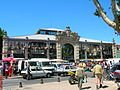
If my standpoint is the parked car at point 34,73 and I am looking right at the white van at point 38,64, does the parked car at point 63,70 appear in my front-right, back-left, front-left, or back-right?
front-right

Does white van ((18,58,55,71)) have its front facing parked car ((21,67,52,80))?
no

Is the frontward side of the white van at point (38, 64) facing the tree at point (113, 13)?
no

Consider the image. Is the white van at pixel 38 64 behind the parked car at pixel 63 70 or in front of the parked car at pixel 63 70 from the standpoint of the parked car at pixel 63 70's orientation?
behind

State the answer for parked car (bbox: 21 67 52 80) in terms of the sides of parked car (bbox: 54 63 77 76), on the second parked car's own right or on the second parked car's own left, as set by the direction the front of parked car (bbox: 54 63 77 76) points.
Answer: on the second parked car's own right

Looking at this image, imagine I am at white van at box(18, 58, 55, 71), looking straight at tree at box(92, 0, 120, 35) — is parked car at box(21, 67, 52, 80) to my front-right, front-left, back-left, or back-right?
front-right

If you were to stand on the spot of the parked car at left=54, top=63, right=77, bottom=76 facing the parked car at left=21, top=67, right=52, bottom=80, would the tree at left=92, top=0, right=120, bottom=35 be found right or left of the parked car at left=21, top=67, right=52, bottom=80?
left

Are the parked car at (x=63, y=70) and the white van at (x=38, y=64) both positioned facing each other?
no
